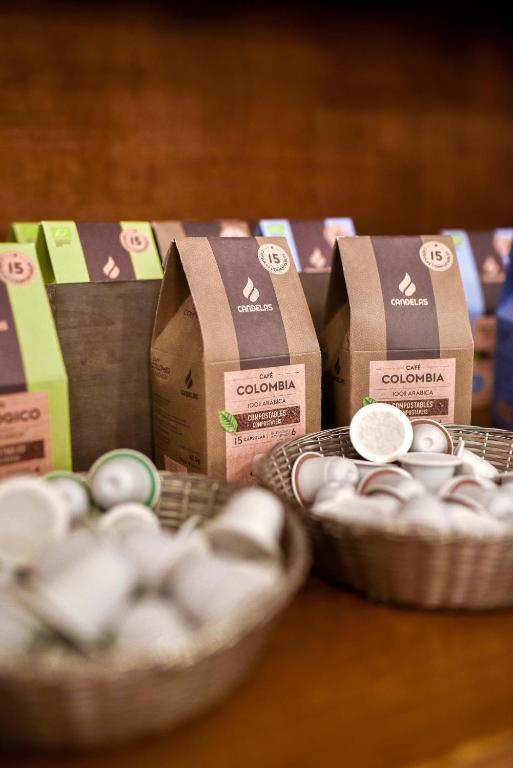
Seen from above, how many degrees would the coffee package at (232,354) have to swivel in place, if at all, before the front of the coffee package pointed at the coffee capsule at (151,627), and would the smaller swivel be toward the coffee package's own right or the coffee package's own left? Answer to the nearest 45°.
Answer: approximately 45° to the coffee package's own right

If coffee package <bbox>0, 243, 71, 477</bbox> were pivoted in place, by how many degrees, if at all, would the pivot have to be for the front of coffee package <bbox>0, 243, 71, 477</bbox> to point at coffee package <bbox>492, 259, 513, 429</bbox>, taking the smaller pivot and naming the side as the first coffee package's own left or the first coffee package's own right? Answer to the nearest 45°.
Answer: approximately 90° to the first coffee package's own left

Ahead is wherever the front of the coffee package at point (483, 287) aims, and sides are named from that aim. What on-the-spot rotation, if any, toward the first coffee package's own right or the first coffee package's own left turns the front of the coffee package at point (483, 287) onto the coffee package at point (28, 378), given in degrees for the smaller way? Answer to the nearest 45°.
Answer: approximately 45° to the first coffee package's own right

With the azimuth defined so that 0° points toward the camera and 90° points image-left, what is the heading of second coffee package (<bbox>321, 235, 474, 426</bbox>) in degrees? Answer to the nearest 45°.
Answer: approximately 0°

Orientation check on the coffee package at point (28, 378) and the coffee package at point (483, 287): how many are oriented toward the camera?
2
